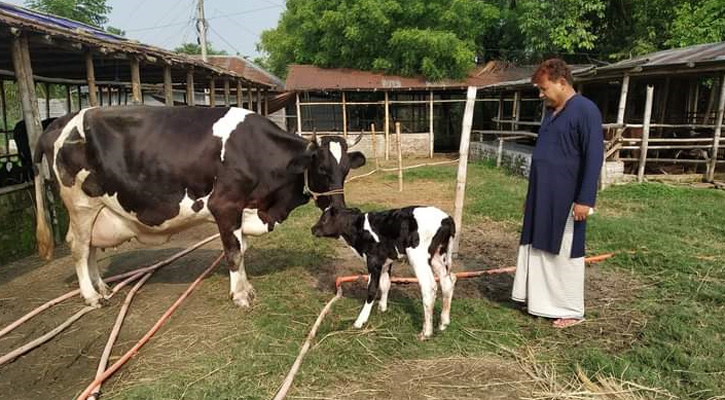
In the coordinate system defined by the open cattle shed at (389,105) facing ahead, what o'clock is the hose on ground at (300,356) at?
The hose on ground is roughly at 12 o'clock from the open cattle shed.

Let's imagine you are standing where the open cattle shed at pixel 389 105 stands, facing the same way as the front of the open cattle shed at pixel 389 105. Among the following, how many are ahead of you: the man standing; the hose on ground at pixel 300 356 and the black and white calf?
3

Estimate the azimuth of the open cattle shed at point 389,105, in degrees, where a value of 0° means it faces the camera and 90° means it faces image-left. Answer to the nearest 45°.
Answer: approximately 0°

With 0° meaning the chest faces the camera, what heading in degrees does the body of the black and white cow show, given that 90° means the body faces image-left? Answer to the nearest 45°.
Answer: approximately 270°

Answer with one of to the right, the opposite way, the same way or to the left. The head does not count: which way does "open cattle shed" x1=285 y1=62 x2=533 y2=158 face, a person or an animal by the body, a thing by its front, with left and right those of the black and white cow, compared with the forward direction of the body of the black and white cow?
to the right

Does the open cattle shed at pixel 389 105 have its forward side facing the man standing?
yes

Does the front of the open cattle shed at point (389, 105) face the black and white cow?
yes

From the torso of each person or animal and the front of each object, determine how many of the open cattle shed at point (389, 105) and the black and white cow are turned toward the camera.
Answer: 1

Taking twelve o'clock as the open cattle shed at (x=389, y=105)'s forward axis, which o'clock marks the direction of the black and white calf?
The black and white calf is roughly at 12 o'clock from the open cattle shed.

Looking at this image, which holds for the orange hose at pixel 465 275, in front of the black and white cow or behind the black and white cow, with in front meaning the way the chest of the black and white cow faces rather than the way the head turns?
in front

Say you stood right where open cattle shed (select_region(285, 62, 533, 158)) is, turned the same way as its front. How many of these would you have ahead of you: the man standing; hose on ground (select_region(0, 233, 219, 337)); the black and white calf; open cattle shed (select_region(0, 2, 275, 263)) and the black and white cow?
5

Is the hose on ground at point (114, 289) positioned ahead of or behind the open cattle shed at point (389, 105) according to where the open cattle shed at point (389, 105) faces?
ahead

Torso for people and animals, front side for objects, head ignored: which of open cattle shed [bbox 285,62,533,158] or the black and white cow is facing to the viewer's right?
the black and white cow
